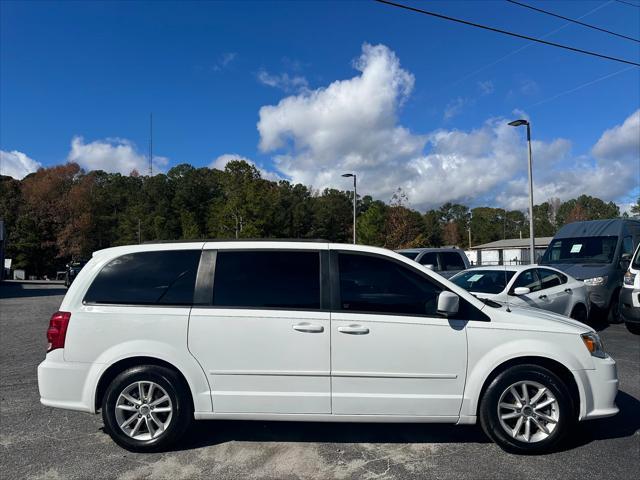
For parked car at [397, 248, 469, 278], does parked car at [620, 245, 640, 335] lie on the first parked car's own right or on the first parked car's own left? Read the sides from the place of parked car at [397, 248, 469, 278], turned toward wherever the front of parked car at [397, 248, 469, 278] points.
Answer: on the first parked car's own left

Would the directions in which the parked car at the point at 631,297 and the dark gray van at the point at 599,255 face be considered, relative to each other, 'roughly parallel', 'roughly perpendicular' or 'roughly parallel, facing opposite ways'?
roughly parallel

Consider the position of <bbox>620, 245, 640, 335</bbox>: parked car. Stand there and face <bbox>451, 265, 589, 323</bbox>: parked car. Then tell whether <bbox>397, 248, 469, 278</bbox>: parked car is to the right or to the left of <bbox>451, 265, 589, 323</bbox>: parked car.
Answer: right

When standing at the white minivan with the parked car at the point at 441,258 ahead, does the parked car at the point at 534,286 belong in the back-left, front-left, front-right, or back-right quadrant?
front-right

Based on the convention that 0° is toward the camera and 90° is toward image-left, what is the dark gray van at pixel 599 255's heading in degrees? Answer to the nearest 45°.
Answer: approximately 45°

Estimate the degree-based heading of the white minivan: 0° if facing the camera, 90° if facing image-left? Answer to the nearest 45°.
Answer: approximately 270°

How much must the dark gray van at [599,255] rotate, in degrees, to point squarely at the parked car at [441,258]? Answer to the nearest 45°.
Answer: approximately 45° to its right

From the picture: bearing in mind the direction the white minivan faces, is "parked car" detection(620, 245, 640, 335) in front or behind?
in front

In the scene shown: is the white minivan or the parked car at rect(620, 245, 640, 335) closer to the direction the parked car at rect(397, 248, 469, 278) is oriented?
the white minivan

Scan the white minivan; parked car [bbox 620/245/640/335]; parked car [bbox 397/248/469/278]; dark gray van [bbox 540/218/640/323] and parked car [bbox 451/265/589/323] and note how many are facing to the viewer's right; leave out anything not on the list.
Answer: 1

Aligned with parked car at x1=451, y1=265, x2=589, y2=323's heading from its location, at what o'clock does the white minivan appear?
The white minivan is roughly at 11 o'clock from the parked car.

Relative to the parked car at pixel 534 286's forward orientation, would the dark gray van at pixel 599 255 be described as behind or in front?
behind
